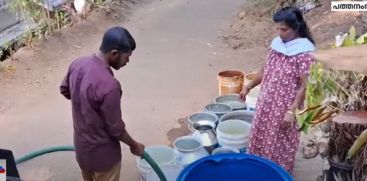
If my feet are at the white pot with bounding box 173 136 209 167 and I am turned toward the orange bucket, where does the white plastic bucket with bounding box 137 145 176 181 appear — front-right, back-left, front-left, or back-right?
back-left

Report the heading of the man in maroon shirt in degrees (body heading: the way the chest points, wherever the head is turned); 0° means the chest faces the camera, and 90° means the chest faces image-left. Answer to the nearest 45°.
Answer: approximately 225°

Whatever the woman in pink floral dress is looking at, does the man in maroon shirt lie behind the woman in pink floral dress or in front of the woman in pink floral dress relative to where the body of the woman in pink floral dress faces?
in front

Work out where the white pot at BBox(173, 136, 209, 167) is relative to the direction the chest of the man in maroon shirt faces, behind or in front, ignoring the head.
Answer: in front

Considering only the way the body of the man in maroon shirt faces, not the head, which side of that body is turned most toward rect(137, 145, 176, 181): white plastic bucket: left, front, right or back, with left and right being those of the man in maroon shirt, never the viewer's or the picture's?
front

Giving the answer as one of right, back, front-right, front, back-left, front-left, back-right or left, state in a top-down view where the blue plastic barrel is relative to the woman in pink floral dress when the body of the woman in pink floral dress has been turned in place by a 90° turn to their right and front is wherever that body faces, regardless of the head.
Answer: left

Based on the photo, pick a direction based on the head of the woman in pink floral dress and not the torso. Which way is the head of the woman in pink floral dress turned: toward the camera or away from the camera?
toward the camera

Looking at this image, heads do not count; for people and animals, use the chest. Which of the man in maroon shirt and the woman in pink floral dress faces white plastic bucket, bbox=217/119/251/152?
the man in maroon shirt

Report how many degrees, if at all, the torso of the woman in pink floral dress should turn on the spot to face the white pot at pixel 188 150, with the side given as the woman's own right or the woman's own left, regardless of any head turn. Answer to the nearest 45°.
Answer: approximately 45° to the woman's own right

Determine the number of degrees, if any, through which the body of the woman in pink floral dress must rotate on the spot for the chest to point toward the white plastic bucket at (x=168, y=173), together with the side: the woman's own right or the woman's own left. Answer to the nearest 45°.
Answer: approximately 45° to the woman's own right

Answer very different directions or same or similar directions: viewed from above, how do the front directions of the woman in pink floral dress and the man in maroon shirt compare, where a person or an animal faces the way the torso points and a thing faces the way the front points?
very different directions

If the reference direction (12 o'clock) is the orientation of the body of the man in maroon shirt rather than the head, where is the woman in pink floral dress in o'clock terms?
The woman in pink floral dress is roughly at 1 o'clock from the man in maroon shirt.

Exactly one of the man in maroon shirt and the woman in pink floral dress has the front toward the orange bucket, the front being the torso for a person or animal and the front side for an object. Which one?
the man in maroon shirt

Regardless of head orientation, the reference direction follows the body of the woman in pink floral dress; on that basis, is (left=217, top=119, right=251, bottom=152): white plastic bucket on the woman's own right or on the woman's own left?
on the woman's own right
